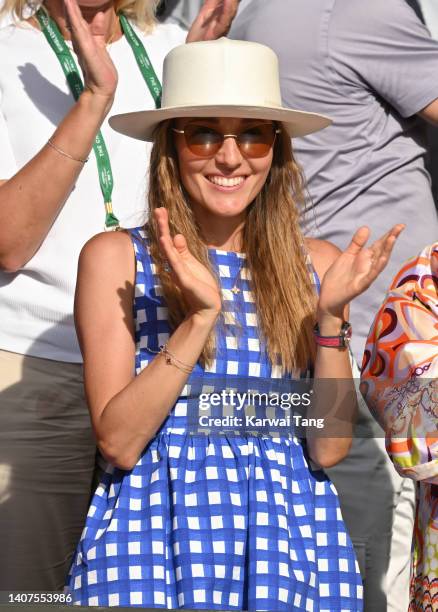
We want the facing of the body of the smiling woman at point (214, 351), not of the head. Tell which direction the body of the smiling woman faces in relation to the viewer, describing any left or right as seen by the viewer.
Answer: facing the viewer

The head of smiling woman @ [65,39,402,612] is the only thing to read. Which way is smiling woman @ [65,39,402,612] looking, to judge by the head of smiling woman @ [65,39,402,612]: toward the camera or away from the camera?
toward the camera

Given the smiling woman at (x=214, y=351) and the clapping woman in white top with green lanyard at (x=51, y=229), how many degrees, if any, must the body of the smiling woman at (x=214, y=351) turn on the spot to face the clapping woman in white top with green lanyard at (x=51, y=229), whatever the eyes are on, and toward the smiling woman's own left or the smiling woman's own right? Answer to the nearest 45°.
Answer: approximately 135° to the smiling woman's own right
